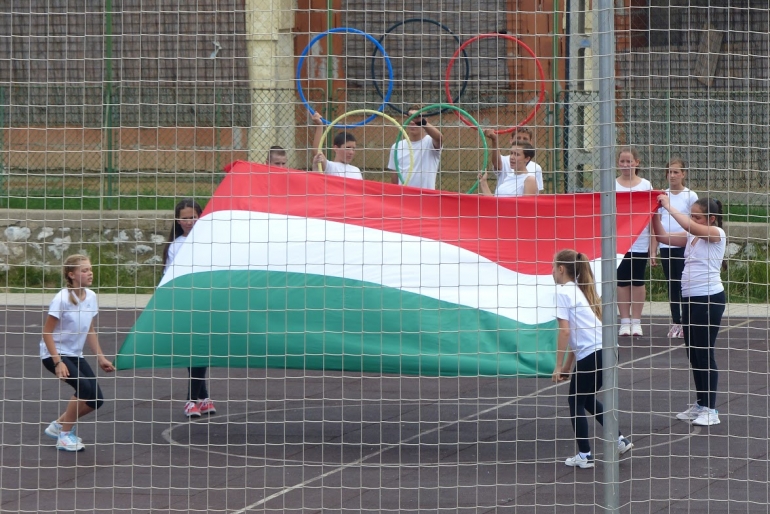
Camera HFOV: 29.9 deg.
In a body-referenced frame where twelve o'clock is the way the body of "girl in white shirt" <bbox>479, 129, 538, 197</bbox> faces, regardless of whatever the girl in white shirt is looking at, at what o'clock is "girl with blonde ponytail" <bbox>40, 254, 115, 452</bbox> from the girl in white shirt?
The girl with blonde ponytail is roughly at 1 o'clock from the girl in white shirt.

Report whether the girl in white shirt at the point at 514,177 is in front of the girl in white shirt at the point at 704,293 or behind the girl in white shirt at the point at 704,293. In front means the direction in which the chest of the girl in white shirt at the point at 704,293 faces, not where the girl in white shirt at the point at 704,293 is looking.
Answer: in front

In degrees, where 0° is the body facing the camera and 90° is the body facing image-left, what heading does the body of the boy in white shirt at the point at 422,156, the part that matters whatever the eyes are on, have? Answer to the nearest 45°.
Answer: approximately 0°

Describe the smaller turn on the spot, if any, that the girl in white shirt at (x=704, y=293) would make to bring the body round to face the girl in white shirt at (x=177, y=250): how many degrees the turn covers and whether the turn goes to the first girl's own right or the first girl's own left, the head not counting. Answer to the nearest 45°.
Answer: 0° — they already face them

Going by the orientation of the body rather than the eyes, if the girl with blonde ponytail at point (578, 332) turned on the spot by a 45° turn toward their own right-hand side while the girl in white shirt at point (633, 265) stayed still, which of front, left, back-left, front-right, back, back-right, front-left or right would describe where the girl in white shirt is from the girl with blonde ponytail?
front-right

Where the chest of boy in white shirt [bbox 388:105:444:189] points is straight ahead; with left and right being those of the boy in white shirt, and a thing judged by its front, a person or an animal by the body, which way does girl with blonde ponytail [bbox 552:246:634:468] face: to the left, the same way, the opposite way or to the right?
to the right

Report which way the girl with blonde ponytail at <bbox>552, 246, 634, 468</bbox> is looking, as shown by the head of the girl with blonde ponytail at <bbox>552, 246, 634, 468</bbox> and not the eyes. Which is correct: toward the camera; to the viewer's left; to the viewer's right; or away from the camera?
to the viewer's left

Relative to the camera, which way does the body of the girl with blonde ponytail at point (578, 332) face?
to the viewer's left

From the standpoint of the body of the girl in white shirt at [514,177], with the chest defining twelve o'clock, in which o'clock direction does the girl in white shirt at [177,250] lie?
the girl in white shirt at [177,250] is roughly at 2 o'clock from the girl in white shirt at [514,177].

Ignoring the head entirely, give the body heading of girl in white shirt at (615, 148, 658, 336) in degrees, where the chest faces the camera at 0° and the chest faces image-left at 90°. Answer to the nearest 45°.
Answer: approximately 0°
